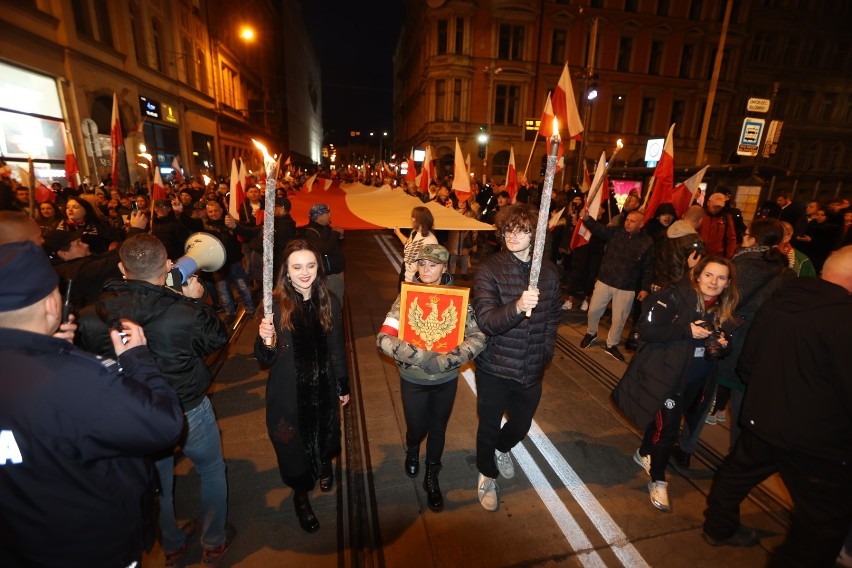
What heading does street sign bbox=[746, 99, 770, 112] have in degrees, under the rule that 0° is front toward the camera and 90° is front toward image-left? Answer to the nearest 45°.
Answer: approximately 0°

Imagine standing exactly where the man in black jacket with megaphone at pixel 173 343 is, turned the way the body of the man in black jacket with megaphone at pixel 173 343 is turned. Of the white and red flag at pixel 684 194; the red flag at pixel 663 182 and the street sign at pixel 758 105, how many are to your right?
3

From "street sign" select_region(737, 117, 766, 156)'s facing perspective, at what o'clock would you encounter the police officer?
The police officer is roughly at 12 o'clock from the street sign.

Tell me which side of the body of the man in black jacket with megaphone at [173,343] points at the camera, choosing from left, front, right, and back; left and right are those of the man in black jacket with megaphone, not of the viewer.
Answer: back

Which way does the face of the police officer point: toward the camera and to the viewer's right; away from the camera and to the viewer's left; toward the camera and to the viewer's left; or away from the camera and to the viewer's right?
away from the camera and to the viewer's right

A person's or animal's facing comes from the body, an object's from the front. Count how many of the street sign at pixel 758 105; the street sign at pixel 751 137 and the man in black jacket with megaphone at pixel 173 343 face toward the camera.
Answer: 2

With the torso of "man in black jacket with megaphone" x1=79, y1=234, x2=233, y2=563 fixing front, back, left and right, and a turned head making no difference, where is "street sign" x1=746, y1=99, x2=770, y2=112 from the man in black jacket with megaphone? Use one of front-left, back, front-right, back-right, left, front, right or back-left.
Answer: right

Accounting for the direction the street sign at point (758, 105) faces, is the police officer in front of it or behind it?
in front

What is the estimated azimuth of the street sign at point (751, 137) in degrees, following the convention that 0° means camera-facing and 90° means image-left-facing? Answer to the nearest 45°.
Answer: approximately 0°

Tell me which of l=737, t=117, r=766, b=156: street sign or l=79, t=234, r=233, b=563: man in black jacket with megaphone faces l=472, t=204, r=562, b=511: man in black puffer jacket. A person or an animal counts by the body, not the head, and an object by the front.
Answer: the street sign

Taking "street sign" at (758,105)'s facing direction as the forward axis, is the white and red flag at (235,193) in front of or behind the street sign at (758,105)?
in front

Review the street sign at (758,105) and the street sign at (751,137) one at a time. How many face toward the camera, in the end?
2
